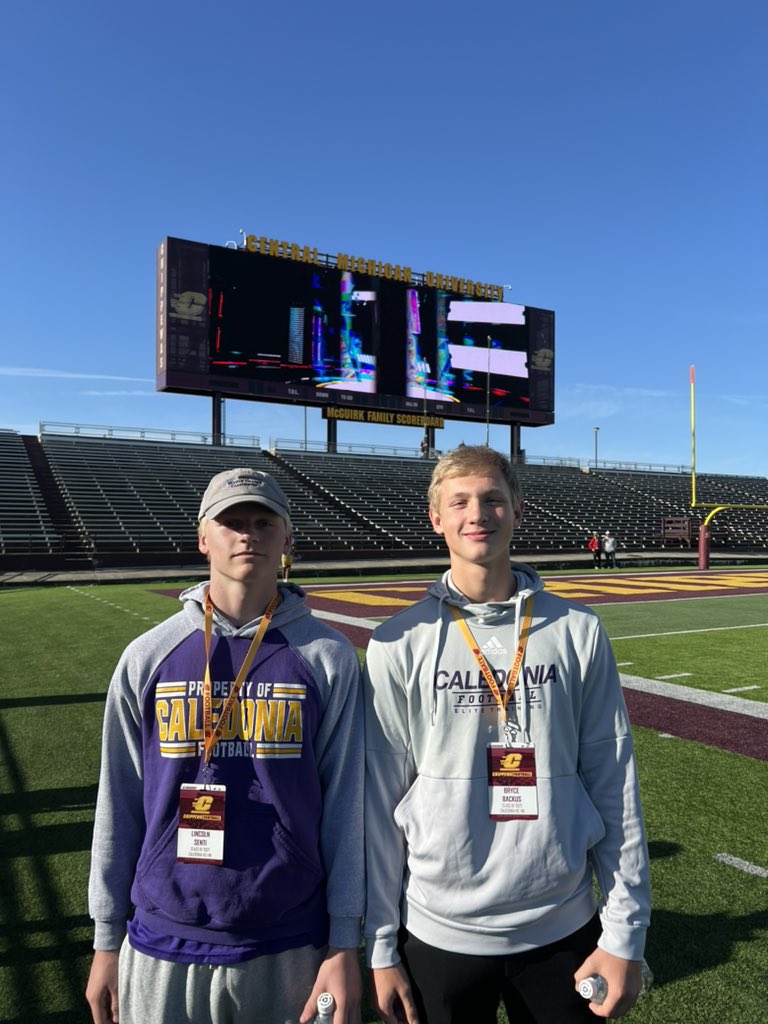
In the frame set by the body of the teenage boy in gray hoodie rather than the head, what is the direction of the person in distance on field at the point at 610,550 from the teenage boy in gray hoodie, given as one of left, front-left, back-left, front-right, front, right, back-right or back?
back

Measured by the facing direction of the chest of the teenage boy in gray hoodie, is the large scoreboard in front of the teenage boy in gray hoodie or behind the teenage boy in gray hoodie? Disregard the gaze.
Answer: behind

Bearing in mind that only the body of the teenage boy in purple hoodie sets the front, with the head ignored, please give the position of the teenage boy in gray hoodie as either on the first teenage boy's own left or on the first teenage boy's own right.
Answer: on the first teenage boy's own left

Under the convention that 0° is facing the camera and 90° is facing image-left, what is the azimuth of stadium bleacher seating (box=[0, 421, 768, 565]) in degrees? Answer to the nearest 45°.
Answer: approximately 315°

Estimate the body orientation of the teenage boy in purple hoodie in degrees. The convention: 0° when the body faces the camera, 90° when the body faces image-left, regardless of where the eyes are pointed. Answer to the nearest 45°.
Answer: approximately 0°

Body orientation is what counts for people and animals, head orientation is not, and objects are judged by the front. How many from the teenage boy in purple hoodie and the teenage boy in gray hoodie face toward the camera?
2

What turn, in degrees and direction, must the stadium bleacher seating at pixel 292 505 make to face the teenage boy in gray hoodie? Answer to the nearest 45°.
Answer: approximately 45° to its right

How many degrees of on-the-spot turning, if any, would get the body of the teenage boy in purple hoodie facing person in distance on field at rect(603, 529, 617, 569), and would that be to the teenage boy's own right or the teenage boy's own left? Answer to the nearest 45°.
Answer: approximately 135° to the teenage boy's own left
